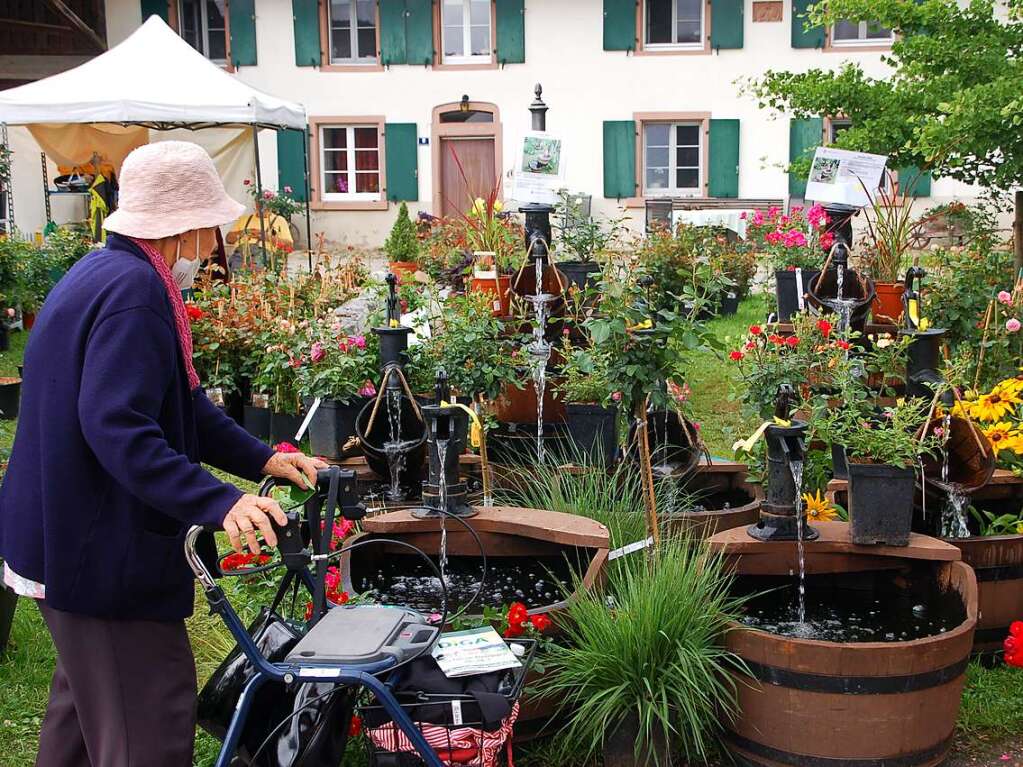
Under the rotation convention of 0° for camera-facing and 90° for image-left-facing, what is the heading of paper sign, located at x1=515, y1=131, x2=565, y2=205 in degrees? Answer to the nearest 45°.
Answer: approximately 0°

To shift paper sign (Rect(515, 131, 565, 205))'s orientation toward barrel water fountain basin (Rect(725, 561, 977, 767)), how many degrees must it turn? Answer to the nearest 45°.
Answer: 0° — it already faces it

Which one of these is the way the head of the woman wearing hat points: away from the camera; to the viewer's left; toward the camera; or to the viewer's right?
to the viewer's right

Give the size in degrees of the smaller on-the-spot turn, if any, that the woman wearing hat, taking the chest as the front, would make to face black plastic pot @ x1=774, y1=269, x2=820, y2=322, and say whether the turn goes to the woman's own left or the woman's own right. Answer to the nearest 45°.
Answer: approximately 45° to the woman's own left

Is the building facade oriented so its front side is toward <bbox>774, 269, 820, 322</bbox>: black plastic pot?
yes

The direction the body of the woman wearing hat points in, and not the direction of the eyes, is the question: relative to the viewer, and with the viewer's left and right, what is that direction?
facing to the right of the viewer

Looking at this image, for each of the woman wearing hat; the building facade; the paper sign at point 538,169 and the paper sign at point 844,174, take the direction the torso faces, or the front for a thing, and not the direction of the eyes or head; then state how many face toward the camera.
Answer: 3

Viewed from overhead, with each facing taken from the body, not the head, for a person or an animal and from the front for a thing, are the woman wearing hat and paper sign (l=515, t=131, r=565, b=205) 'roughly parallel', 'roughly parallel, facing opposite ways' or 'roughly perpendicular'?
roughly perpendicular

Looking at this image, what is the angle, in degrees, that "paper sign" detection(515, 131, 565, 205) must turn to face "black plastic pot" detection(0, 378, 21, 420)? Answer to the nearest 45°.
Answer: approximately 90° to its right

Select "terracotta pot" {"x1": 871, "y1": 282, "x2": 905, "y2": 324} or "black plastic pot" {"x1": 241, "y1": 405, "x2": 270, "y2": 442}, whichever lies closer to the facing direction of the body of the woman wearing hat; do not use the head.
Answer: the terracotta pot

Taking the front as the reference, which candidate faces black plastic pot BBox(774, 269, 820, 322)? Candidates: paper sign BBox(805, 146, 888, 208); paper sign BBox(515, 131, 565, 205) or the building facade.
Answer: the building facade
